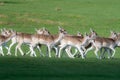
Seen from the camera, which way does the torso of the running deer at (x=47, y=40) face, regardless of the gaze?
to the viewer's right

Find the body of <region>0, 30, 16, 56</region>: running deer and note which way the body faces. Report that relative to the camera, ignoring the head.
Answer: to the viewer's right

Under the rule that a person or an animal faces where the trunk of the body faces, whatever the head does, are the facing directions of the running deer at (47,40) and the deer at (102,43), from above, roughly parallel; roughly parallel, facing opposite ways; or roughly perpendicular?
roughly parallel

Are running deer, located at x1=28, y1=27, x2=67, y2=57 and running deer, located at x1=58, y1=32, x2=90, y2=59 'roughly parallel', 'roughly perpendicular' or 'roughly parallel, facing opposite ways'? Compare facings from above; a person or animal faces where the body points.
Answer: roughly parallel

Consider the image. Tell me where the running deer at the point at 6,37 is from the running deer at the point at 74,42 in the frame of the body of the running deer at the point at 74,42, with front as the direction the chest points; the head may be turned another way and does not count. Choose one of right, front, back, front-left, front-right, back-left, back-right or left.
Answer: back

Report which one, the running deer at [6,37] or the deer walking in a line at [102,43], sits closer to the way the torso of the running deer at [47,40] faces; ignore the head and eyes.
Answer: the deer walking in a line

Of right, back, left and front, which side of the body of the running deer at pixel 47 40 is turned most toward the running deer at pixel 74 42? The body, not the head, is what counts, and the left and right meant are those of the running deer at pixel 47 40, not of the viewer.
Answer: front

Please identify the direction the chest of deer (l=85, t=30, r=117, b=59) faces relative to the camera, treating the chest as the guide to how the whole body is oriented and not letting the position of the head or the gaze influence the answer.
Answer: to the viewer's right

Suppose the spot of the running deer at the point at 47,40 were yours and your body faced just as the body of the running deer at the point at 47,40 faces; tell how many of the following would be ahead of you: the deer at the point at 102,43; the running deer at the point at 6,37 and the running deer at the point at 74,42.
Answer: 2

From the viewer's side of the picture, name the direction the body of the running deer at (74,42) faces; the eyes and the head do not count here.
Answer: to the viewer's right
